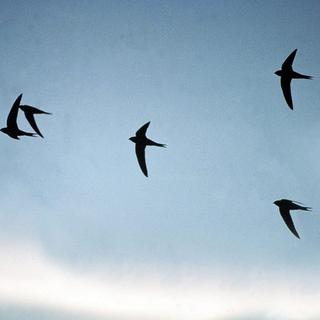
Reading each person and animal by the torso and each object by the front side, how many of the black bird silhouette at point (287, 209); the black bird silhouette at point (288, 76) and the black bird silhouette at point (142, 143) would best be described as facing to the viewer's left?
3

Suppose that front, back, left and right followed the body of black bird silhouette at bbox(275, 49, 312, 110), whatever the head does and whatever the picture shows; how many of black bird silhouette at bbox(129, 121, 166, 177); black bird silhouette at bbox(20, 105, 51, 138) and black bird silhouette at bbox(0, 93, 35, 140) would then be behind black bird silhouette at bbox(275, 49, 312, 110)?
0

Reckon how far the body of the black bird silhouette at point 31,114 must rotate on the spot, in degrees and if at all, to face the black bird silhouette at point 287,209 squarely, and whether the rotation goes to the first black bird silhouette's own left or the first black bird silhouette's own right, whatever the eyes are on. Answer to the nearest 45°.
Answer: approximately 180°

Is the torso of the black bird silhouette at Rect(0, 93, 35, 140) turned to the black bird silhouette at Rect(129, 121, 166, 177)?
no

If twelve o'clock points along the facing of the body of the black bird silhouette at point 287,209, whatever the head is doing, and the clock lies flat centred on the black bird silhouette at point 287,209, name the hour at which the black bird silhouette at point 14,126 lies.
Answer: the black bird silhouette at point 14,126 is roughly at 11 o'clock from the black bird silhouette at point 287,209.

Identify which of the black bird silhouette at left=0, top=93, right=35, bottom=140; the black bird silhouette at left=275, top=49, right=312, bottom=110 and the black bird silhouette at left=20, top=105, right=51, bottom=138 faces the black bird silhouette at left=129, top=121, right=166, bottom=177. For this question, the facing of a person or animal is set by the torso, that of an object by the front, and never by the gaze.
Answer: the black bird silhouette at left=275, top=49, right=312, bottom=110

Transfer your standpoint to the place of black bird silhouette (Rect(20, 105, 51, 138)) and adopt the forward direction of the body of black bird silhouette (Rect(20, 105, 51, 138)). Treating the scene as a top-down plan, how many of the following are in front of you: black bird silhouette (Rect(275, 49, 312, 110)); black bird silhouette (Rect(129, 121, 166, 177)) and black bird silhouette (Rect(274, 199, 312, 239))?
0

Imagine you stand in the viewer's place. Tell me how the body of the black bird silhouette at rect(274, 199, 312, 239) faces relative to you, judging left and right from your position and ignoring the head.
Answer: facing to the left of the viewer

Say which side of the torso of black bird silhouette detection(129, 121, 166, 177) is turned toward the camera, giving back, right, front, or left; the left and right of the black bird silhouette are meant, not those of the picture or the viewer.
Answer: left

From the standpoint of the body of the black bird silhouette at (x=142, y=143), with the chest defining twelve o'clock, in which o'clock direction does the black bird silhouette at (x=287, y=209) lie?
the black bird silhouette at (x=287, y=209) is roughly at 6 o'clock from the black bird silhouette at (x=142, y=143).

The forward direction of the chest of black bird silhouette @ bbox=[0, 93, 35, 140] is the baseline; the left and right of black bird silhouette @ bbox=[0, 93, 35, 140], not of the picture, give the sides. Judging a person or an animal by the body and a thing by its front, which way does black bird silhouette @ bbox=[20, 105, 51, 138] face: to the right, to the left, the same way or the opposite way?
the same way

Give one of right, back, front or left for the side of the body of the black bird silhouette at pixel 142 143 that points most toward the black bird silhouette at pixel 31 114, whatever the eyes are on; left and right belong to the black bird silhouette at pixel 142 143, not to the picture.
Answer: front

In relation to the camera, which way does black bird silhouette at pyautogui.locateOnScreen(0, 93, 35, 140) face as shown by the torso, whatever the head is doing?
to the viewer's left

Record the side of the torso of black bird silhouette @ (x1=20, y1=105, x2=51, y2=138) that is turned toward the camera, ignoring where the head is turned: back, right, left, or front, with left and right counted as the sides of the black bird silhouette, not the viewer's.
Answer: left

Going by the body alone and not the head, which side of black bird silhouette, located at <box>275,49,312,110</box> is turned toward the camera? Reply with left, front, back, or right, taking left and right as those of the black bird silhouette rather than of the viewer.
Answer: left
